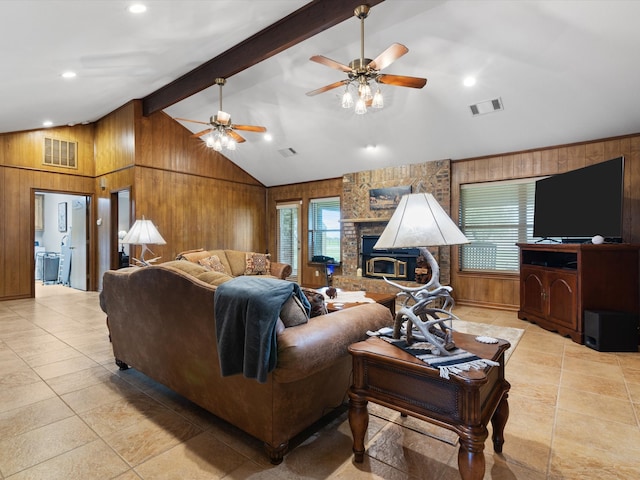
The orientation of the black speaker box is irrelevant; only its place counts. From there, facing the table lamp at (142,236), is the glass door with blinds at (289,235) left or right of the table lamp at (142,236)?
right

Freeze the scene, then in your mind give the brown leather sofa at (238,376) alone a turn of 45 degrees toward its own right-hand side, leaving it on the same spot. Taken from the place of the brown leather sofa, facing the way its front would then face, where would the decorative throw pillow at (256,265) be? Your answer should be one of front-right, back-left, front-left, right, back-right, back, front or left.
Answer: left

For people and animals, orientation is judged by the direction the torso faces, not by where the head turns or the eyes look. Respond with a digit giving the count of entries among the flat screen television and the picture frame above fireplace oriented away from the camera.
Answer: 0

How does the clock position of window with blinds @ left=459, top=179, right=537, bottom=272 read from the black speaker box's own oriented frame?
The window with blinds is roughly at 3 o'clock from the black speaker box.

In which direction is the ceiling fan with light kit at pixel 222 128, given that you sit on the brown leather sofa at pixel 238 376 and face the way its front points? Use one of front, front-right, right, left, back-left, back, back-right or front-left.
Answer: front-left

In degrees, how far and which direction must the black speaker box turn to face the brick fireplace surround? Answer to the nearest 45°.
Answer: approximately 45° to its right

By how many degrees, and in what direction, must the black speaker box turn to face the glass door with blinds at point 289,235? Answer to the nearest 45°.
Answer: approximately 45° to its right

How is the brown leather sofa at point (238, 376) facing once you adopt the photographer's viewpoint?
facing away from the viewer and to the right of the viewer

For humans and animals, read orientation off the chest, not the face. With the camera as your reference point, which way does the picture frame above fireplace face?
facing the viewer and to the left of the viewer

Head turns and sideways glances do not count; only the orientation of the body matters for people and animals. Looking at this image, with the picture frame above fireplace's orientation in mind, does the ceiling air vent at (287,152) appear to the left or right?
on its right

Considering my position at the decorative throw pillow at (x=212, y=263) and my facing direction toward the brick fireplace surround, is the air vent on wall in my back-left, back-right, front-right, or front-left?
back-left

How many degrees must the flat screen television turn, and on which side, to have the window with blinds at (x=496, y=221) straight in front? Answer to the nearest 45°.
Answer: approximately 90° to its right

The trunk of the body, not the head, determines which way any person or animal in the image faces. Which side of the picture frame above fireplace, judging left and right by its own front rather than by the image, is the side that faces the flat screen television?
left

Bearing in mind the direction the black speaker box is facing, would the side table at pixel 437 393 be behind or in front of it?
in front
